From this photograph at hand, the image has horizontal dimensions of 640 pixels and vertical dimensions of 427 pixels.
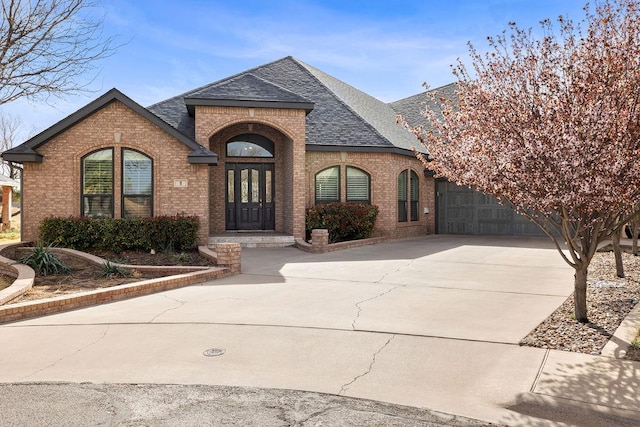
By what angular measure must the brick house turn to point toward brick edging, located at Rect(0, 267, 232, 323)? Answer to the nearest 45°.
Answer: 0° — it already faces it

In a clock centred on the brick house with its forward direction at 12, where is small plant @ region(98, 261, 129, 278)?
The small plant is roughly at 1 o'clock from the brick house.

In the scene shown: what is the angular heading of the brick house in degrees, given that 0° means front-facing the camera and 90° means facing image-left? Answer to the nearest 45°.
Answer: approximately 0°

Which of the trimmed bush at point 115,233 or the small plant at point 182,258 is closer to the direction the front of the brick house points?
the small plant
